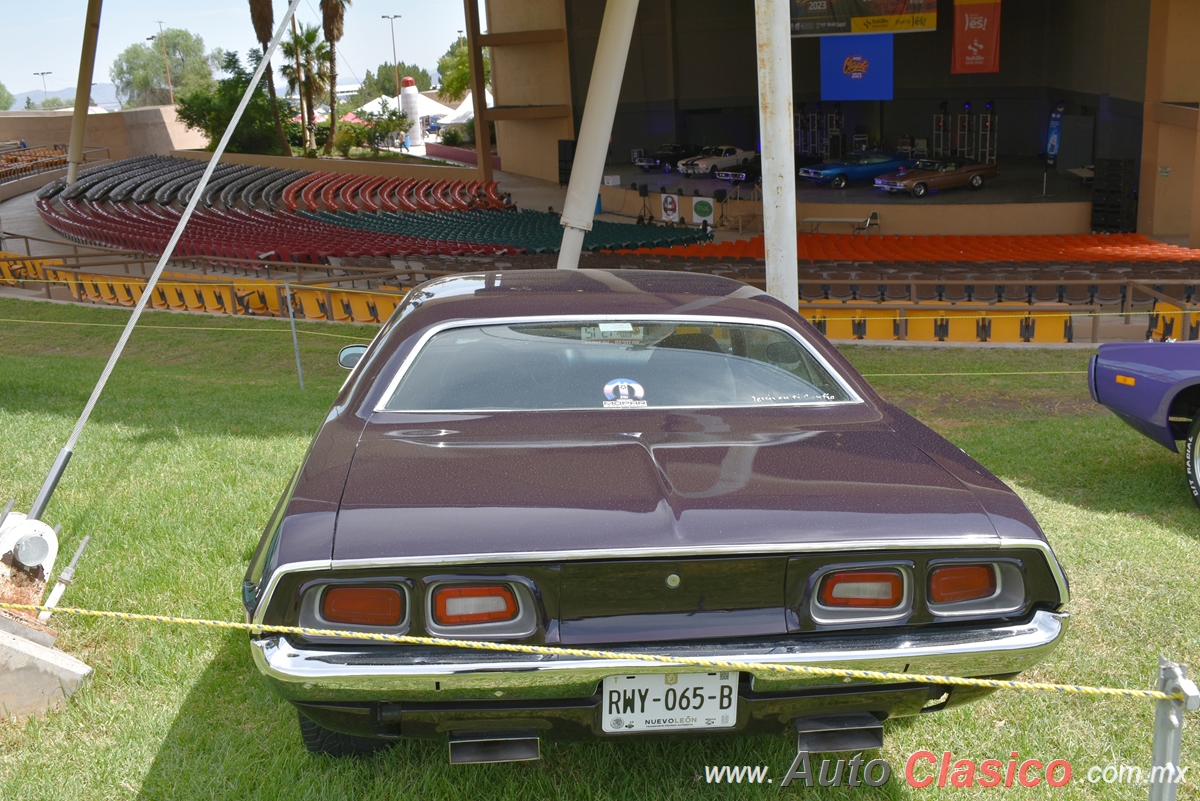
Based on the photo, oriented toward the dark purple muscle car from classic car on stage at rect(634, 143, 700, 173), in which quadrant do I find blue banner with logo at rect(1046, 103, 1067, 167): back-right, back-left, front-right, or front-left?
front-left

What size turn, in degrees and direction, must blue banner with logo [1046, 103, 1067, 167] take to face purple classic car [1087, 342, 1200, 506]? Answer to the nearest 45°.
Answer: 0° — it already faces it

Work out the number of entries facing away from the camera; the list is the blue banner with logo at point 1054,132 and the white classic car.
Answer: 0

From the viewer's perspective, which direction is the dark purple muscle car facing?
away from the camera

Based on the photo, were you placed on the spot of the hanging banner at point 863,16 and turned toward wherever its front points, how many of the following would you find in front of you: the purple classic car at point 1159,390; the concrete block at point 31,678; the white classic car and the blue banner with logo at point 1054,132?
2

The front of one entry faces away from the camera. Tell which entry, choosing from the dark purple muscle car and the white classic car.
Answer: the dark purple muscle car

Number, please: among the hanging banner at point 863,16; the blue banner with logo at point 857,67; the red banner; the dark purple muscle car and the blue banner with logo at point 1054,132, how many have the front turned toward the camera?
4

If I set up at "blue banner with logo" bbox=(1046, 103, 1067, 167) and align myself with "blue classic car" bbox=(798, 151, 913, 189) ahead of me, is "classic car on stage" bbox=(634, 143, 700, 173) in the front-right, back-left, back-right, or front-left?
front-right

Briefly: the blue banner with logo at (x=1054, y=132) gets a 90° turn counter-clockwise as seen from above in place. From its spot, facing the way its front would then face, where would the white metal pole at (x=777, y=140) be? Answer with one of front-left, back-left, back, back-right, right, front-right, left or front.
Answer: right

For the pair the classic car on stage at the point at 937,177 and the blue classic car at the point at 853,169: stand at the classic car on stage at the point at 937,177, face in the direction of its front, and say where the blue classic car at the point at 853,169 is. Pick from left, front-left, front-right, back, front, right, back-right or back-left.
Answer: right

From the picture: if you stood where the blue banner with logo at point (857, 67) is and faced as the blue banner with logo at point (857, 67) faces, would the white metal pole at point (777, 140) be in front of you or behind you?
in front

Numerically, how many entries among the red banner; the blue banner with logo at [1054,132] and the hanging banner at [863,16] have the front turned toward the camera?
3

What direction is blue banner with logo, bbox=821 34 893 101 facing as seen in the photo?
toward the camera

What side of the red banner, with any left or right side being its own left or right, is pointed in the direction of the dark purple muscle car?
front

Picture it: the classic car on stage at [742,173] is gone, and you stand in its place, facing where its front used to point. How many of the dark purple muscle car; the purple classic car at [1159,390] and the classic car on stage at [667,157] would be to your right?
1

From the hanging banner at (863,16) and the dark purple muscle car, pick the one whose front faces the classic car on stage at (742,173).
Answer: the dark purple muscle car
